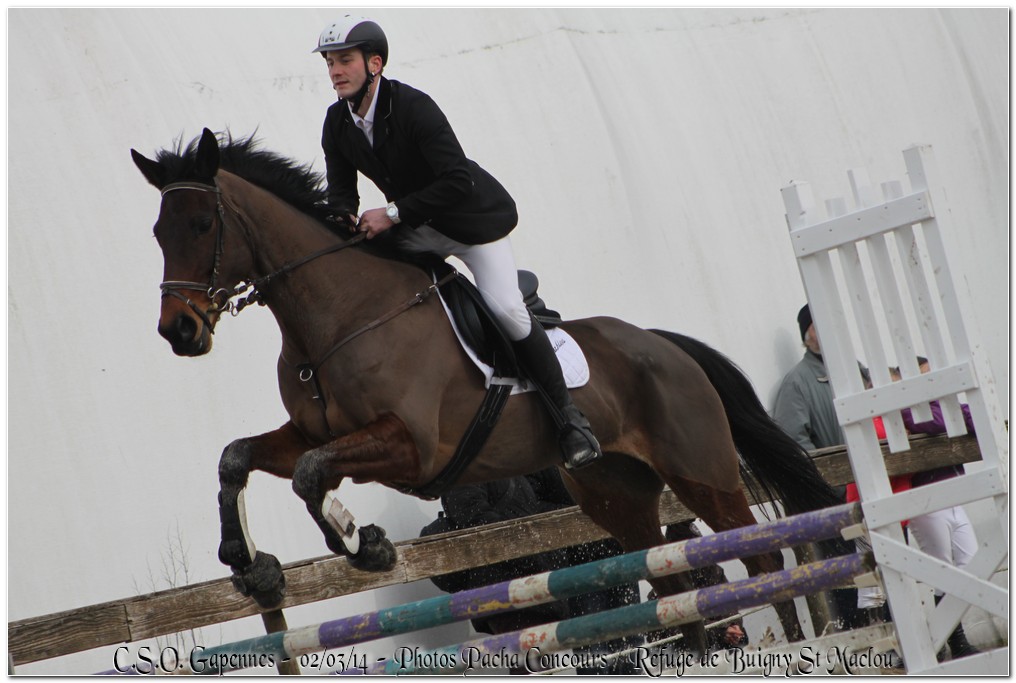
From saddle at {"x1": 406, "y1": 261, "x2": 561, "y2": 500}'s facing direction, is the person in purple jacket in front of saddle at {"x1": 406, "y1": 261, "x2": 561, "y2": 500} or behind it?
behind

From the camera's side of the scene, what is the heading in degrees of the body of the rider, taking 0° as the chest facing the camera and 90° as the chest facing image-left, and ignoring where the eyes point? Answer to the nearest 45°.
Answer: approximately 45°

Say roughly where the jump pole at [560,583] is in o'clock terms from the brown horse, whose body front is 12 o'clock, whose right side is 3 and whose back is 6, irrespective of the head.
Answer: The jump pole is roughly at 9 o'clock from the brown horse.

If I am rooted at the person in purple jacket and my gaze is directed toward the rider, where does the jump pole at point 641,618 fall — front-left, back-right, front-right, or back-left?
front-left

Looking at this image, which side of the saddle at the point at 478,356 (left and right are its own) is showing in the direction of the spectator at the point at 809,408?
back

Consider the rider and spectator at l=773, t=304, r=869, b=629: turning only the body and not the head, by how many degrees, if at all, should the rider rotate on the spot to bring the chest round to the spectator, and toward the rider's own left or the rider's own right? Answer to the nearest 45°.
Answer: approximately 180°

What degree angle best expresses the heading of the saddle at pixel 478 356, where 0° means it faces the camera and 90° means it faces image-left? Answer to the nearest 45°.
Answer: approximately 45°

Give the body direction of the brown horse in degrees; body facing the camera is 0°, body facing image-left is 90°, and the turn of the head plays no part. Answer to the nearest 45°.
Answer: approximately 45°

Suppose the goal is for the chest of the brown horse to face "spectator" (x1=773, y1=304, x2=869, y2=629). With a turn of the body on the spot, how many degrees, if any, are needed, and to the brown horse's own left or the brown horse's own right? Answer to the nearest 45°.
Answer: approximately 180°

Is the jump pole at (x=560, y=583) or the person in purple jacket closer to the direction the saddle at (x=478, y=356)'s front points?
the jump pole

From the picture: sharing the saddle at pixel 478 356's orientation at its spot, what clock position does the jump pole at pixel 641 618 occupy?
The jump pole is roughly at 10 o'clock from the saddle.

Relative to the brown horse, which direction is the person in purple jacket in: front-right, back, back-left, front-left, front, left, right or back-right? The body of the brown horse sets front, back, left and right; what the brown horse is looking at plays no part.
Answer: back

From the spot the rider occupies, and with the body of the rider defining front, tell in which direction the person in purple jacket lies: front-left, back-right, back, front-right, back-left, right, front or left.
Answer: back
